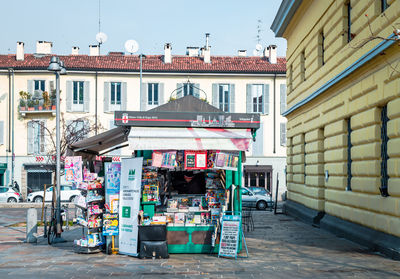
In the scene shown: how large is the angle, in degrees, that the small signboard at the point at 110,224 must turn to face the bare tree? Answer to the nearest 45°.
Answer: approximately 180°

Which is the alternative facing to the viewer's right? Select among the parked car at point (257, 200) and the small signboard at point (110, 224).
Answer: the parked car

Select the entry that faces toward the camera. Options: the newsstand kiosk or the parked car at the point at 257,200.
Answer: the newsstand kiosk

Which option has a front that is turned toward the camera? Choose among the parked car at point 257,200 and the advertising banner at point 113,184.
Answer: the advertising banner

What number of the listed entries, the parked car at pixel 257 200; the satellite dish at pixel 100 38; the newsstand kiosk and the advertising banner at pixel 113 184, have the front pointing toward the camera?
3

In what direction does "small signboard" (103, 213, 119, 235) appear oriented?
toward the camera

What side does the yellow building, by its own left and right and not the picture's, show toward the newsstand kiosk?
front

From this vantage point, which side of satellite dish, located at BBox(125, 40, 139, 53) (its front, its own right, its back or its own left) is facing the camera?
front

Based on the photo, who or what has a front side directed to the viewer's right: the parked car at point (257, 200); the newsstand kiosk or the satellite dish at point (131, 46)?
the parked car

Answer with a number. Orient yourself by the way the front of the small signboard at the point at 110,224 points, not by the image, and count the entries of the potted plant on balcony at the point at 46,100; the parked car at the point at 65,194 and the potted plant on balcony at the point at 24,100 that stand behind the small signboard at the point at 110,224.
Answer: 3

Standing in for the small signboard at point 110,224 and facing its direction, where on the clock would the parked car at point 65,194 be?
The parked car is roughly at 6 o'clock from the small signboard.

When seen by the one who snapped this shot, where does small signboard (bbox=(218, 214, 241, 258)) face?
facing the viewer

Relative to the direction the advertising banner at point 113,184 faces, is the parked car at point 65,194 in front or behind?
behind

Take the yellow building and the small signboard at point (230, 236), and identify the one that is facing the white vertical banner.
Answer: the yellow building

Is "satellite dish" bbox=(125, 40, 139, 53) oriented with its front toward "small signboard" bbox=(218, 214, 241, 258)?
yes
